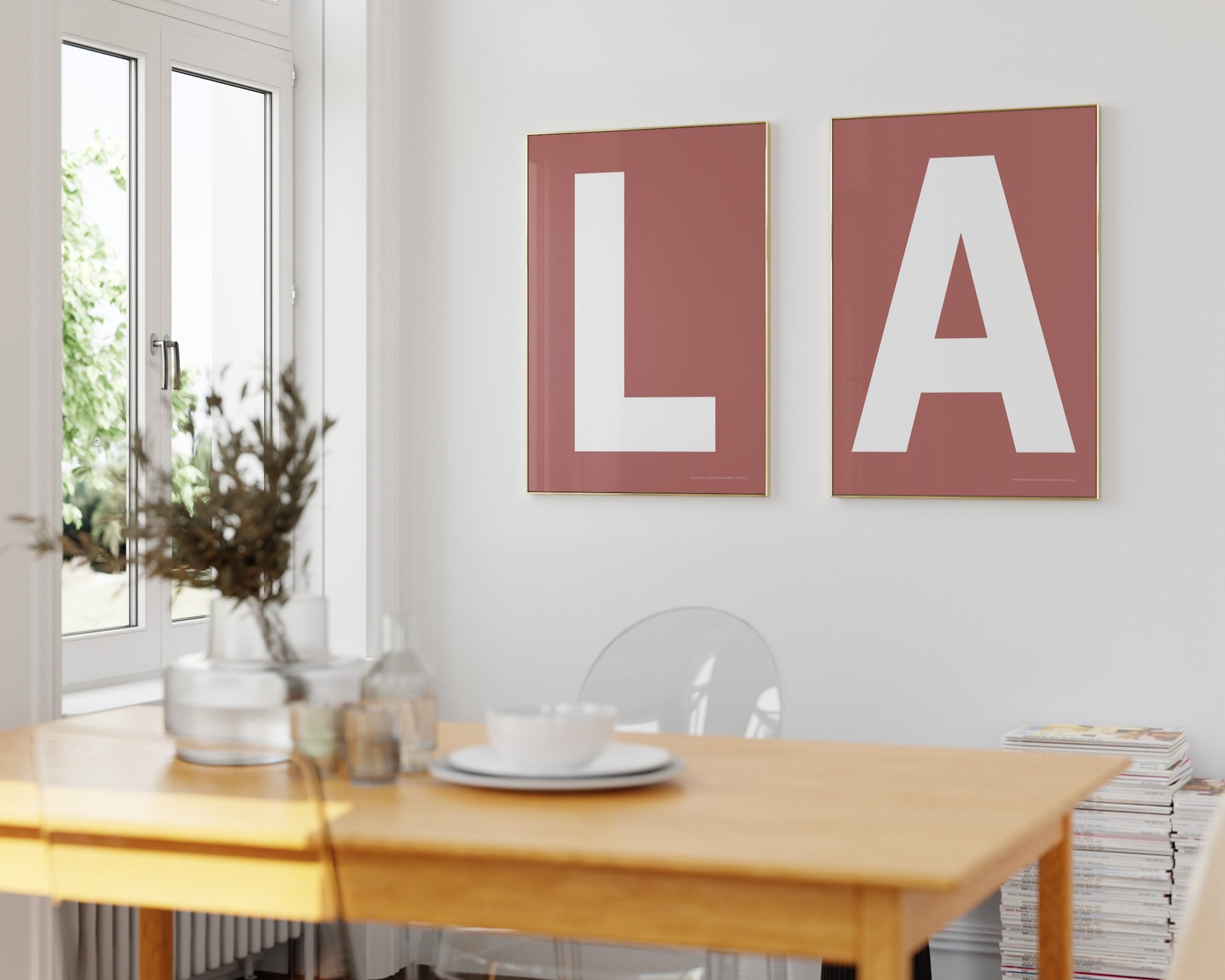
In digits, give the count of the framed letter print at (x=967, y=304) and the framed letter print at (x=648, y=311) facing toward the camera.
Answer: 2

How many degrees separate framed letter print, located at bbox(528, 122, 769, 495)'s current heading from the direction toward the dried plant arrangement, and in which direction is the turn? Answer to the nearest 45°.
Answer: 0° — it already faces it

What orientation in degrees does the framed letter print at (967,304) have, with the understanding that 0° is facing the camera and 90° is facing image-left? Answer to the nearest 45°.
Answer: approximately 0°

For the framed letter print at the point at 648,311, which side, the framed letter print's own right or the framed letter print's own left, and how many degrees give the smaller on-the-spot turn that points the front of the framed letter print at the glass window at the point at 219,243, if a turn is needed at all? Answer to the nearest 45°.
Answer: approximately 90° to the framed letter print's own right

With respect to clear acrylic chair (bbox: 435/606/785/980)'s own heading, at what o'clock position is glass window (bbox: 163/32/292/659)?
The glass window is roughly at 3 o'clock from the clear acrylic chair.

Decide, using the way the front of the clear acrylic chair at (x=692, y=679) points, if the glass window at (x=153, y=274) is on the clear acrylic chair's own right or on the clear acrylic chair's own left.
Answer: on the clear acrylic chair's own right

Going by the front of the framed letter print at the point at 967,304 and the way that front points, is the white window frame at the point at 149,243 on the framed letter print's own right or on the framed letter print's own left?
on the framed letter print's own right

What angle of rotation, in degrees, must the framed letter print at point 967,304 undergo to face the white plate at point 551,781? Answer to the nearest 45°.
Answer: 0° — it already faces it
